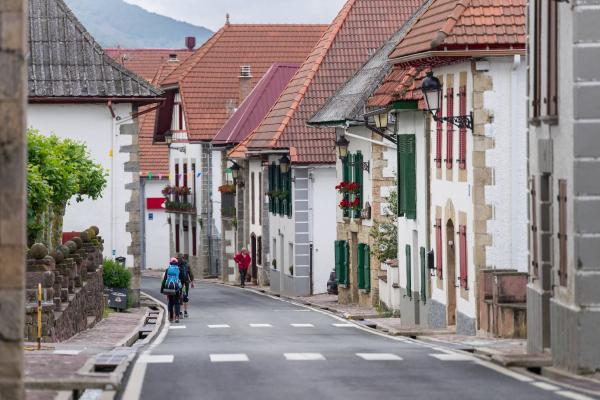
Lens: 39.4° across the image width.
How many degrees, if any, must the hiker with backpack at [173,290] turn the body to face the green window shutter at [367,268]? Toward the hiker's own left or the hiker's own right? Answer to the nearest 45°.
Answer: approximately 45° to the hiker's own right

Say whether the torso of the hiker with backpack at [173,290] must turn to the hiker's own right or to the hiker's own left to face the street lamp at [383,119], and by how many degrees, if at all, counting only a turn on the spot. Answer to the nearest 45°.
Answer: approximately 90° to the hiker's own right

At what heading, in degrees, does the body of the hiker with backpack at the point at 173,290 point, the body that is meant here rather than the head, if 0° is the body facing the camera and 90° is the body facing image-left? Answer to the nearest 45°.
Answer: approximately 180°

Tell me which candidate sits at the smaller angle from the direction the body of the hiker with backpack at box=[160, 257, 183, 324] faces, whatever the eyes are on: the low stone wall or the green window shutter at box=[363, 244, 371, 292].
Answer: the green window shutter

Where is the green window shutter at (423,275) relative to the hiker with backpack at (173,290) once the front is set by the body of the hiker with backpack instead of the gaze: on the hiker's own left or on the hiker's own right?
on the hiker's own right

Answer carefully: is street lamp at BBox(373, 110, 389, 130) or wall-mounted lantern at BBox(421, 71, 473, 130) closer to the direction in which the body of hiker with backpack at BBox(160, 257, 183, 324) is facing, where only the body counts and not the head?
the street lamp

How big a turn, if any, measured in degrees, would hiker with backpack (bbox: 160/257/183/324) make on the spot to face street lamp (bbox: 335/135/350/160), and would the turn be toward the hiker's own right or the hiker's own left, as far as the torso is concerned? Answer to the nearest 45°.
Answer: approximately 45° to the hiker's own right

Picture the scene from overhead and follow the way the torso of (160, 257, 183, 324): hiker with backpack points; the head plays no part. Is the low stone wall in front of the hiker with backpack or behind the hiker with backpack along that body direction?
behind
